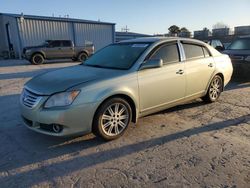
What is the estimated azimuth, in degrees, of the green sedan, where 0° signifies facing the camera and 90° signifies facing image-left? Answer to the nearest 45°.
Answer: approximately 45°

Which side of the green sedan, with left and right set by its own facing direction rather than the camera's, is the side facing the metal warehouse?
right

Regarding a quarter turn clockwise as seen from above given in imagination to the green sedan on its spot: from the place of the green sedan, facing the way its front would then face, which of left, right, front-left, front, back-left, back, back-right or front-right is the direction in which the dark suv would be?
right
